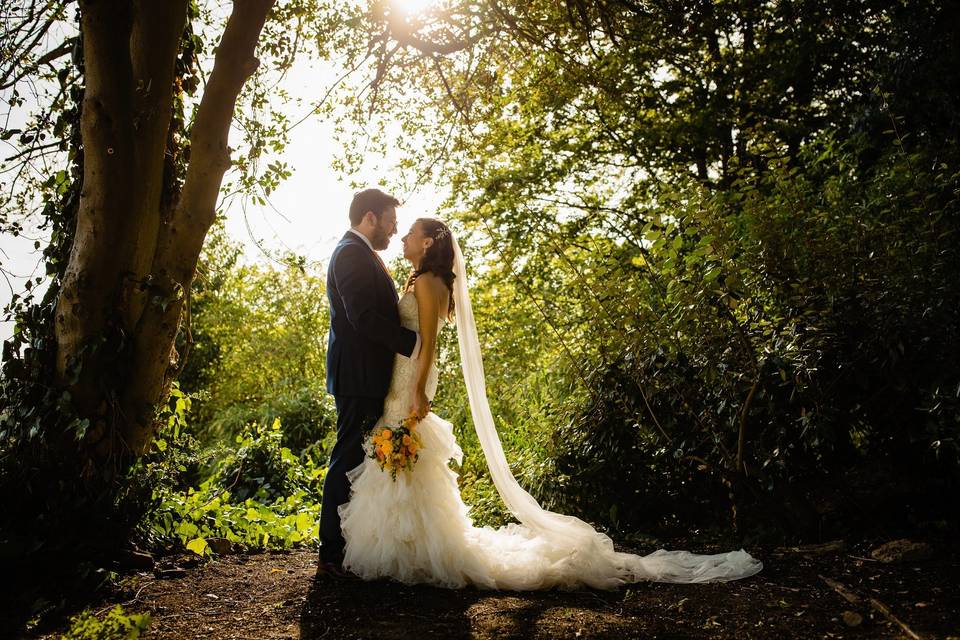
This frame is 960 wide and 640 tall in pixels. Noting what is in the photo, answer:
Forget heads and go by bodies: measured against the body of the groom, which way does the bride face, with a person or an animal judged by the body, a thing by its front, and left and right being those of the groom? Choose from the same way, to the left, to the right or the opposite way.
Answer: the opposite way

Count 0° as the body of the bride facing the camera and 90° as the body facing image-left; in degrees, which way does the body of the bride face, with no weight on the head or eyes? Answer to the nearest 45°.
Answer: approximately 90°

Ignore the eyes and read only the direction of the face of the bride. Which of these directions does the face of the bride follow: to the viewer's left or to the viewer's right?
to the viewer's left

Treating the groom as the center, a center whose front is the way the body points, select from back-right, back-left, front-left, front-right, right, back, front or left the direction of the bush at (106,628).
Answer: back-right

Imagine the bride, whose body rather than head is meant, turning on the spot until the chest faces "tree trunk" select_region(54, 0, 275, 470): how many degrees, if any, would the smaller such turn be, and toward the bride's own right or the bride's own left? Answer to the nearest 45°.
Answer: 0° — they already face it

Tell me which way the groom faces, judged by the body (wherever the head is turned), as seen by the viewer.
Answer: to the viewer's right

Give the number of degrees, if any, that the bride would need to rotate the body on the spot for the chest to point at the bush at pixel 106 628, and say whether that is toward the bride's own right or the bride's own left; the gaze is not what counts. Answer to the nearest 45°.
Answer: approximately 45° to the bride's own left

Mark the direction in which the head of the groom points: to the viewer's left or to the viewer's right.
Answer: to the viewer's right

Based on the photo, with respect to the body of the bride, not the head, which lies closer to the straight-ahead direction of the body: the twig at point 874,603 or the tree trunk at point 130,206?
the tree trunk

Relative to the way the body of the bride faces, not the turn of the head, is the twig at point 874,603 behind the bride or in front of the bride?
behind
